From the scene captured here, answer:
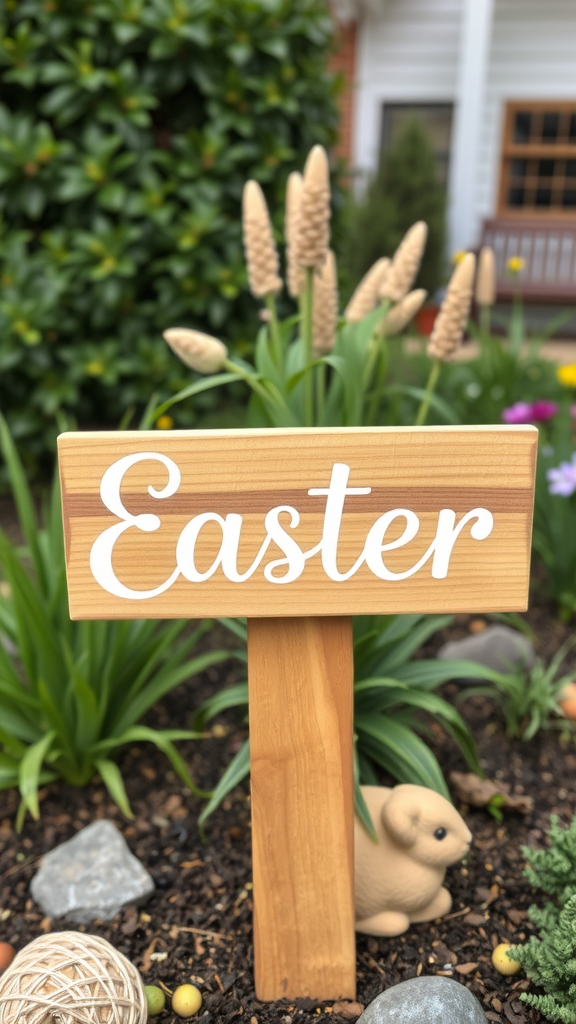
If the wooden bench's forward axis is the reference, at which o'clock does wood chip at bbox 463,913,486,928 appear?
The wood chip is roughly at 12 o'clock from the wooden bench.

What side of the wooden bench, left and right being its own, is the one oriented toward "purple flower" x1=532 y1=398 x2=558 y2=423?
front

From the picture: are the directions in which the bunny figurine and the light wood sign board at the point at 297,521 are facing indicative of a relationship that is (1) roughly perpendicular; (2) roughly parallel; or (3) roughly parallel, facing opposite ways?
roughly perpendicular

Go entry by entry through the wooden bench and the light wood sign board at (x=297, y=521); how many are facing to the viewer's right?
0

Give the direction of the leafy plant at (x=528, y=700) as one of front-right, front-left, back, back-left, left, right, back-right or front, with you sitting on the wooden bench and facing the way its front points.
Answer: front

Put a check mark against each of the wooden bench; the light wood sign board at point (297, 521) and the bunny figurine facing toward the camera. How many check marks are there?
2

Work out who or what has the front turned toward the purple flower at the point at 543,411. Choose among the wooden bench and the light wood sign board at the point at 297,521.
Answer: the wooden bench

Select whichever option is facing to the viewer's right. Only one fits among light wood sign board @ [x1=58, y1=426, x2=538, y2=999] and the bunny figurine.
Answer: the bunny figurine

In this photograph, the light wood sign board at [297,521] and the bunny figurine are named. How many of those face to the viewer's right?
1

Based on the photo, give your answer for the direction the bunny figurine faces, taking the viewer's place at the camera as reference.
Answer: facing to the right of the viewer

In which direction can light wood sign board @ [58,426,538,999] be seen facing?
toward the camera

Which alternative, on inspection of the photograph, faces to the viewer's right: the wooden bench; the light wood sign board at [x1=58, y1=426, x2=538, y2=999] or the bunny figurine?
the bunny figurine
